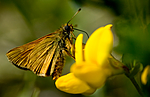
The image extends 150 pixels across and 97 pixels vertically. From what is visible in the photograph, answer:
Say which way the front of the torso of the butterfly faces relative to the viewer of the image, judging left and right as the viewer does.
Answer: facing to the right of the viewer
